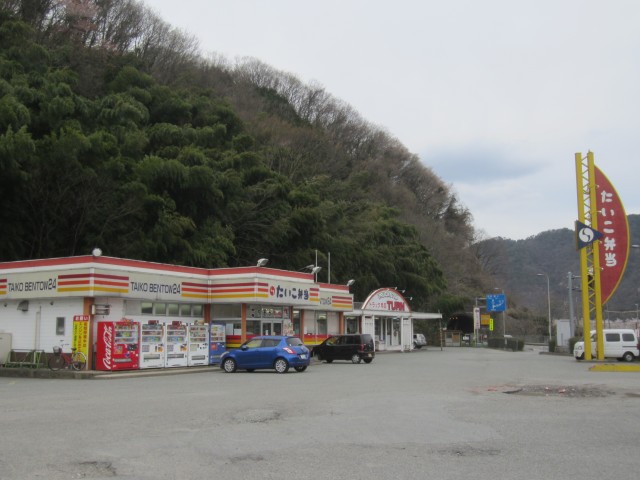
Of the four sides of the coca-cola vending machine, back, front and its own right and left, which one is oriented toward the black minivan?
left

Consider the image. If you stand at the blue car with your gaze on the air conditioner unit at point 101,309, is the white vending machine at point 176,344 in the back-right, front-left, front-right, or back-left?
front-right

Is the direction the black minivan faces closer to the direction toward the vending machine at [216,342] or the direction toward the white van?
the vending machine

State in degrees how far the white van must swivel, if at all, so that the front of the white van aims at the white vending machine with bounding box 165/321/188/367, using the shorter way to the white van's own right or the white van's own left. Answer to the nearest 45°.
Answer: approximately 45° to the white van's own left

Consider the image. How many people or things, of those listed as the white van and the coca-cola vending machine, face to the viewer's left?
1

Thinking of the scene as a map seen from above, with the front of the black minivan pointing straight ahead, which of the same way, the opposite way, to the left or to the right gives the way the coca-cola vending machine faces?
the opposite way

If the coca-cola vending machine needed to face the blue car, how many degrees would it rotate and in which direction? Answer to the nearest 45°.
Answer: approximately 45° to its left

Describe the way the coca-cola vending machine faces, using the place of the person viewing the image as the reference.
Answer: facing the viewer and to the right of the viewer

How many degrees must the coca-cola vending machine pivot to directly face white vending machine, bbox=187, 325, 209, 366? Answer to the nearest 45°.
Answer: approximately 90° to its left

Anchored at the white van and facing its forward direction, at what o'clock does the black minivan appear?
The black minivan is roughly at 11 o'clock from the white van.

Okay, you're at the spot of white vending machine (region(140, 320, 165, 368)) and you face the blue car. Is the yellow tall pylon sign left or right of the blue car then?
left

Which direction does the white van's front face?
to the viewer's left

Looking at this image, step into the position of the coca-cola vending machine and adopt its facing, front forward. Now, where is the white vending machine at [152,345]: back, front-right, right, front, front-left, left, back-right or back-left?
left

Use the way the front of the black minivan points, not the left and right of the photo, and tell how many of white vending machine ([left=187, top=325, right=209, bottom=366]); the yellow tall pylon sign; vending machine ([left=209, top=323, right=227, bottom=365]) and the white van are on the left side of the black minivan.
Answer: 2

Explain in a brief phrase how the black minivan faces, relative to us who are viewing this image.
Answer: facing away from the viewer and to the left of the viewer
